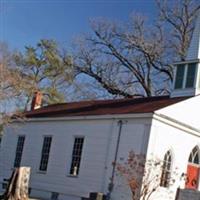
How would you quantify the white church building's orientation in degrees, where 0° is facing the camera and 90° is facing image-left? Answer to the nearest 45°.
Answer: approximately 315°
